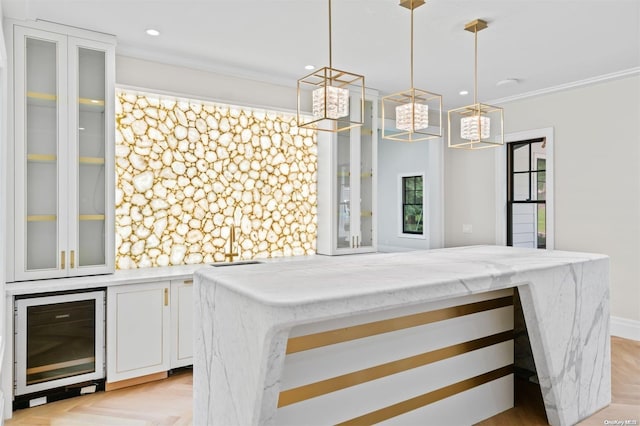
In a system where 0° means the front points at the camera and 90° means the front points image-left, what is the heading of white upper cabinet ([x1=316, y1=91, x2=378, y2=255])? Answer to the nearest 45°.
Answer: approximately 315°

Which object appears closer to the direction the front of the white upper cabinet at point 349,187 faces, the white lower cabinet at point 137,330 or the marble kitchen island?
the marble kitchen island

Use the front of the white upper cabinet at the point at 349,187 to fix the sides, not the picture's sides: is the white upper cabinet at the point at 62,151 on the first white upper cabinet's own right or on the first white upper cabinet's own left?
on the first white upper cabinet's own right

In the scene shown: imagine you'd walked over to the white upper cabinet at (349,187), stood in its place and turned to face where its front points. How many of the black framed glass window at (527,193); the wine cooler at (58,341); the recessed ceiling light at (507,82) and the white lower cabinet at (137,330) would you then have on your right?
2

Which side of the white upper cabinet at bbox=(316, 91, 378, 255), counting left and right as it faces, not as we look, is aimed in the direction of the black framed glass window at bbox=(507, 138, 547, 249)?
left

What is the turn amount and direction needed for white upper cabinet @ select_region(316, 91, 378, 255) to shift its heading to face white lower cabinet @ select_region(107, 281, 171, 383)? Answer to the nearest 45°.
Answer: approximately 90° to its right

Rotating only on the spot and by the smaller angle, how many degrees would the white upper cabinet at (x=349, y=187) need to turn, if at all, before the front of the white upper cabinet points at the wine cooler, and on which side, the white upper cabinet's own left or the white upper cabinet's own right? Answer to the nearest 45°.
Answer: approximately 90° to the white upper cabinet's own right

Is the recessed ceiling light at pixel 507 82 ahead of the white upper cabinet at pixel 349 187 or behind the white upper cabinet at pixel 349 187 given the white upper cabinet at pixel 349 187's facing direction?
ahead

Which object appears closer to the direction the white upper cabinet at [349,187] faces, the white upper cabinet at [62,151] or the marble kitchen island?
the marble kitchen island

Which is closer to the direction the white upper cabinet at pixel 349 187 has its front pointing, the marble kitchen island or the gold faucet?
the marble kitchen island

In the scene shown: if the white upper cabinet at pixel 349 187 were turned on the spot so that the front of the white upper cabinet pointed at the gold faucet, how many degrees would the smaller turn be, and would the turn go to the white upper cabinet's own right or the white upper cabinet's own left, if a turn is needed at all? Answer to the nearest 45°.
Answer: approximately 90° to the white upper cabinet's own right
